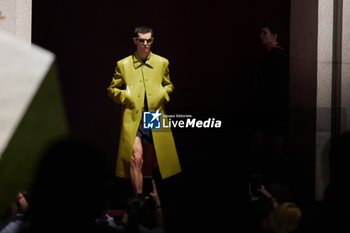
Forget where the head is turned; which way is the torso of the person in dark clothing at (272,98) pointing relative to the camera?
to the viewer's left

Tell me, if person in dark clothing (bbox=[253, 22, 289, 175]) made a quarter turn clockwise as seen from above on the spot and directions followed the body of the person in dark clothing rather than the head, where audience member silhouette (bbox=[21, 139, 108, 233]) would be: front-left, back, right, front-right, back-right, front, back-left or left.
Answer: back

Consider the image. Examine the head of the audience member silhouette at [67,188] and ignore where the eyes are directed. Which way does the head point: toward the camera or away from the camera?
away from the camera
